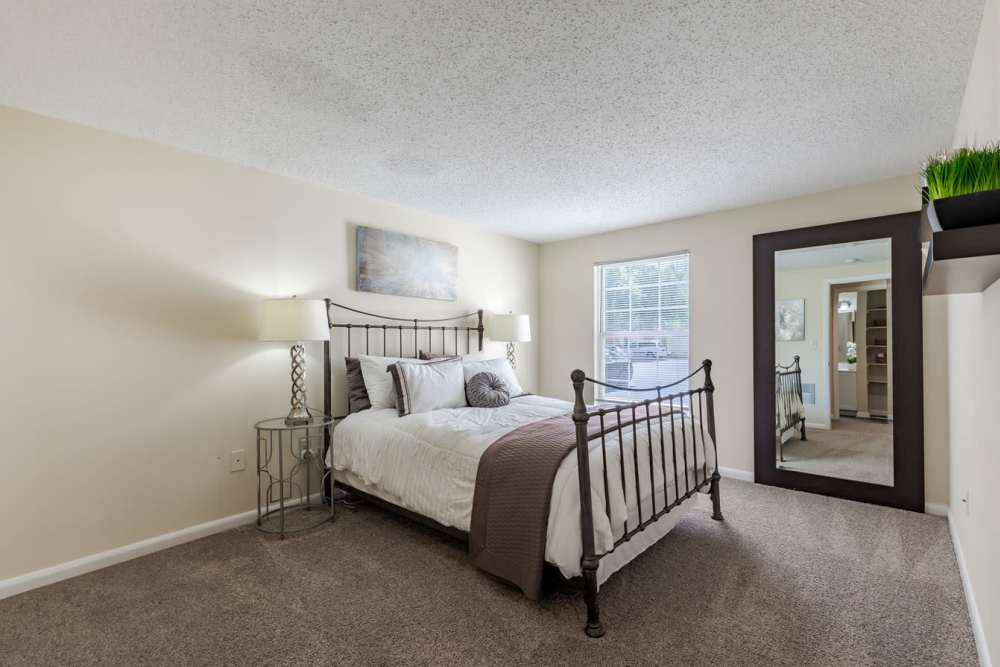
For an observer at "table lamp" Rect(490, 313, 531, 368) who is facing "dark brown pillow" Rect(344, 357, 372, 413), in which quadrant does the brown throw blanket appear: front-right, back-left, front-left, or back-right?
front-left

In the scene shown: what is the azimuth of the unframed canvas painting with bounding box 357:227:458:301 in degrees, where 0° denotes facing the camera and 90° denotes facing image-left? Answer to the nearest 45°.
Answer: approximately 315°

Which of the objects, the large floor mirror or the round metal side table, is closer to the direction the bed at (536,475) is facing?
the large floor mirror

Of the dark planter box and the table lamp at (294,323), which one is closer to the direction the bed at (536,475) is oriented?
the dark planter box

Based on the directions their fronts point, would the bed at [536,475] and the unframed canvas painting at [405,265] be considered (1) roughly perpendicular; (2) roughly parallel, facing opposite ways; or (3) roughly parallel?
roughly parallel

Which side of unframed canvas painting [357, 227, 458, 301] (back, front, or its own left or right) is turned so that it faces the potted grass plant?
front

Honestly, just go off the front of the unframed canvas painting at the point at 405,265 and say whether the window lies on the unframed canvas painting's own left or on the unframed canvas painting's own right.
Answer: on the unframed canvas painting's own left

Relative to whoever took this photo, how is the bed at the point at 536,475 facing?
facing the viewer and to the right of the viewer

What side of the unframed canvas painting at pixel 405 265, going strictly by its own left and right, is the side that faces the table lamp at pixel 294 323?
right

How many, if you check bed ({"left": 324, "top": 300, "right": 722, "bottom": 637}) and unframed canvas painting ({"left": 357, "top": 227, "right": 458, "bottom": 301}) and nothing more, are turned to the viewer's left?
0

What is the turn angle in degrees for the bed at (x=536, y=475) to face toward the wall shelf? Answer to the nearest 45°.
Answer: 0° — it already faces it
